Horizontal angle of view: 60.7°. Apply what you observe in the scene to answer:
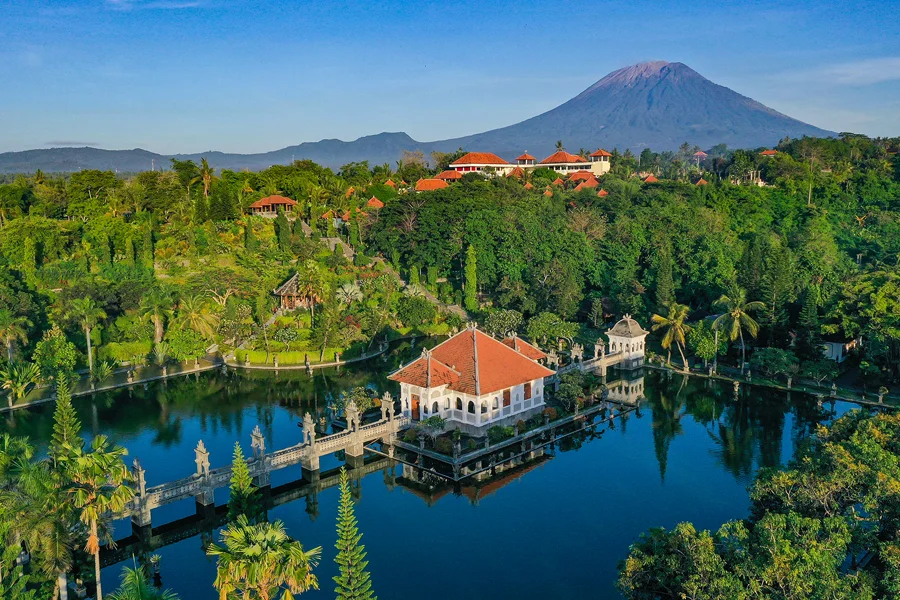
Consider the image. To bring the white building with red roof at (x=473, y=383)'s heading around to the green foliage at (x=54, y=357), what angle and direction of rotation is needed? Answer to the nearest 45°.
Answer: approximately 45° to its right

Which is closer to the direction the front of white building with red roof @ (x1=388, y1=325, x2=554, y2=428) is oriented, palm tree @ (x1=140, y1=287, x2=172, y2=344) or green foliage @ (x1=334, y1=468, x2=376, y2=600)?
the green foliage

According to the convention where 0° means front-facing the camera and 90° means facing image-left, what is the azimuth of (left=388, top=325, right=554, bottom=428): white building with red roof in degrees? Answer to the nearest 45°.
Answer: approximately 45°

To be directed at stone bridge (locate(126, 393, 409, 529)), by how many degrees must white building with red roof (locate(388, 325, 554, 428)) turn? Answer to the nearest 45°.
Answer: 0° — it already faces it

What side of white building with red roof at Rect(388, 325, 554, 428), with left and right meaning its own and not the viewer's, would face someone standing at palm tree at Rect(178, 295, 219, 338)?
right

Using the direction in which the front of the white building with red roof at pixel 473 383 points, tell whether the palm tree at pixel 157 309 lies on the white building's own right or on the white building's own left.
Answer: on the white building's own right

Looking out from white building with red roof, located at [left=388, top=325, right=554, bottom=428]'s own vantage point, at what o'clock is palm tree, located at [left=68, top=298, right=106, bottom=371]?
The palm tree is roughly at 2 o'clock from the white building with red roof.

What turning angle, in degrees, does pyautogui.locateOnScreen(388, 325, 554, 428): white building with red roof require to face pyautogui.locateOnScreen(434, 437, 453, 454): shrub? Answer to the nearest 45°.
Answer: approximately 45° to its left

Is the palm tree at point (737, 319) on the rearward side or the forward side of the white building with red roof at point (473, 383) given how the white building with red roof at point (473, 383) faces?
on the rearward side

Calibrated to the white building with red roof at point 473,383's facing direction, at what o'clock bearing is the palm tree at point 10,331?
The palm tree is roughly at 2 o'clock from the white building with red roof.
